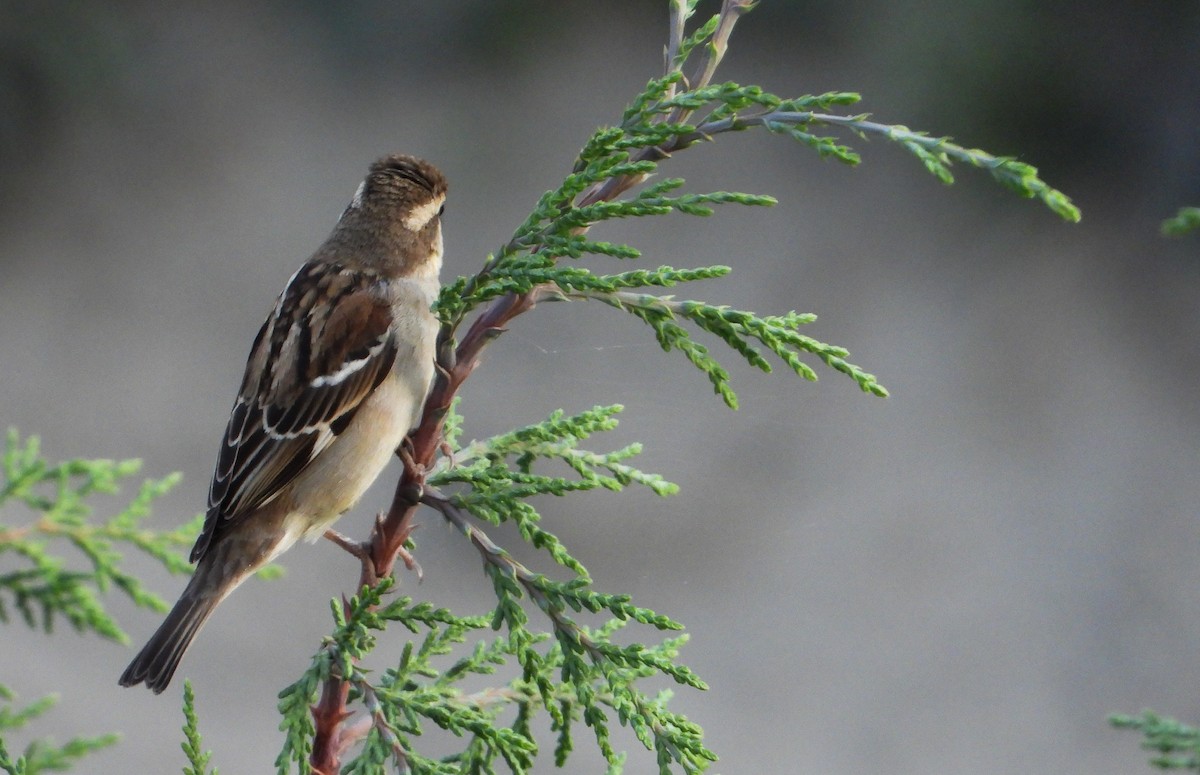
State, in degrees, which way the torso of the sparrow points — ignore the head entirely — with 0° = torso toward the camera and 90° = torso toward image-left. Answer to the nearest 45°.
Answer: approximately 225°
